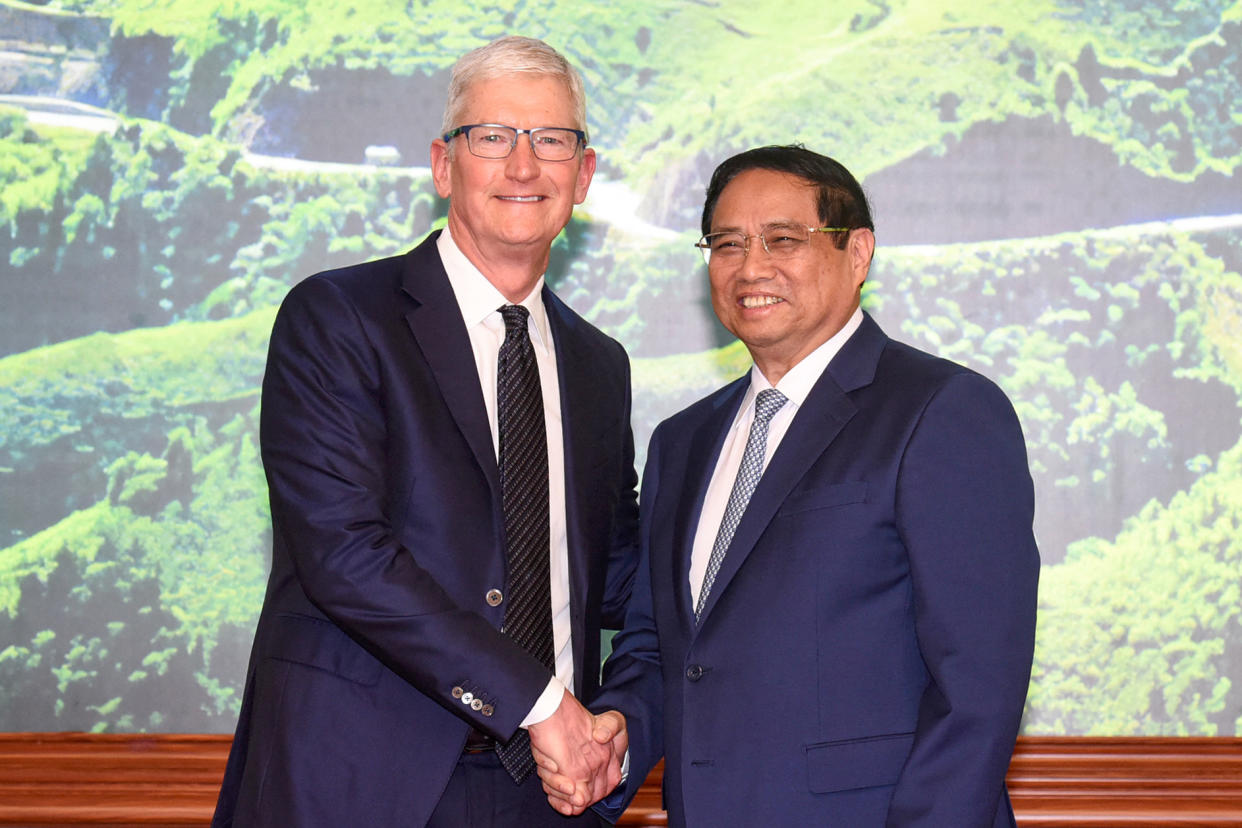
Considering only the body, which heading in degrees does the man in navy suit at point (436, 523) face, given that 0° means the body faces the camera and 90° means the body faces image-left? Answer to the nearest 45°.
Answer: approximately 315°

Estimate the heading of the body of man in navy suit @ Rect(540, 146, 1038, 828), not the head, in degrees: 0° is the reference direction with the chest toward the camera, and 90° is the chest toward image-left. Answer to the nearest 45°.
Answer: approximately 45°

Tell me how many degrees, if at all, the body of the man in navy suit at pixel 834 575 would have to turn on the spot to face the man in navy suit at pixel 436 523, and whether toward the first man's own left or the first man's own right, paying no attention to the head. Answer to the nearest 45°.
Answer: approximately 45° to the first man's own right

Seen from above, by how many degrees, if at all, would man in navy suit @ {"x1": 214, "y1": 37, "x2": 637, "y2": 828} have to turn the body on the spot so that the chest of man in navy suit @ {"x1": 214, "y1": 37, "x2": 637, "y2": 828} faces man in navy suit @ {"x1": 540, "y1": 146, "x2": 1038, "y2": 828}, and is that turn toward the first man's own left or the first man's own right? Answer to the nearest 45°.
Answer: approximately 45° to the first man's own left
